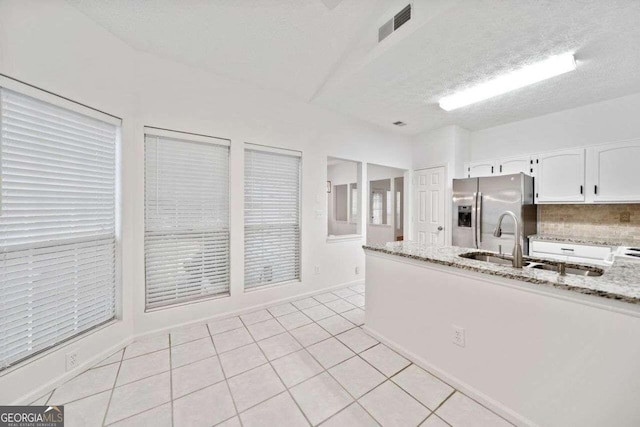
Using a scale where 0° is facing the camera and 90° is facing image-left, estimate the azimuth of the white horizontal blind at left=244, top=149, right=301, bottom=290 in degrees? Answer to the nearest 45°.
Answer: approximately 315°

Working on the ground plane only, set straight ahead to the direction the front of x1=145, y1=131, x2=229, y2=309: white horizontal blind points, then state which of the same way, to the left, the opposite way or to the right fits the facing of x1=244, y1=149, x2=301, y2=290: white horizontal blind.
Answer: the same way

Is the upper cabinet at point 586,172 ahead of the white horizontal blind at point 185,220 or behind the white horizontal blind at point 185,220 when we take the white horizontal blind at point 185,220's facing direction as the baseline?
ahead

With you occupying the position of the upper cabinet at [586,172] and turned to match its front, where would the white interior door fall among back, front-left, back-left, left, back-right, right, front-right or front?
front-right

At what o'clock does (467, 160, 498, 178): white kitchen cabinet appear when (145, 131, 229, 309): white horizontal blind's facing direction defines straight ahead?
The white kitchen cabinet is roughly at 11 o'clock from the white horizontal blind.

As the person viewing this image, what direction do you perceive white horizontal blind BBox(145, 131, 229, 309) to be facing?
facing the viewer and to the right of the viewer

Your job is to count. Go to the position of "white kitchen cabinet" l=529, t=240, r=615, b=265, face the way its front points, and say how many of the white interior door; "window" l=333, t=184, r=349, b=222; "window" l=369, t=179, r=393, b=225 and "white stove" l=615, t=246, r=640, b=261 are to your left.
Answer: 1

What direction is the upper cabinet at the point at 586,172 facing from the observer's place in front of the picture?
facing the viewer and to the left of the viewer

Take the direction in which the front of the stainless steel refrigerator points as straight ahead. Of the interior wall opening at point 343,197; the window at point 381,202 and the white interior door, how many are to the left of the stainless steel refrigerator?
0

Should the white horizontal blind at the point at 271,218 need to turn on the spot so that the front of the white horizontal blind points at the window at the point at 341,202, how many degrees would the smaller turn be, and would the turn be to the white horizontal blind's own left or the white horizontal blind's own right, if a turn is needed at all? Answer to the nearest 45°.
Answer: approximately 90° to the white horizontal blind's own left

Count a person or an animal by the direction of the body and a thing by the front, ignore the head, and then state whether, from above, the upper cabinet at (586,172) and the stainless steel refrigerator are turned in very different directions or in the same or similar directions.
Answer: same or similar directions

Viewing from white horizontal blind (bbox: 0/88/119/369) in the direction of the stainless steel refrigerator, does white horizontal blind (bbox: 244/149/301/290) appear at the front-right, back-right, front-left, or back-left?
front-left
